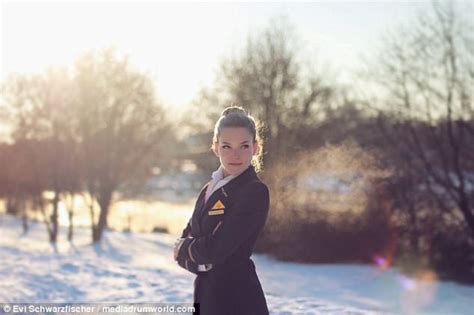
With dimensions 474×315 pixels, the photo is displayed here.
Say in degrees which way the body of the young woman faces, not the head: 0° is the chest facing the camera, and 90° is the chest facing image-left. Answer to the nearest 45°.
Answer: approximately 45°

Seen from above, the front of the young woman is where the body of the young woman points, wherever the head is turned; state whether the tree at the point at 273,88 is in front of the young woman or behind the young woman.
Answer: behind

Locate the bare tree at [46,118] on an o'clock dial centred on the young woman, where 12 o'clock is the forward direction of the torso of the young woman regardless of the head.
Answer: The bare tree is roughly at 4 o'clock from the young woman.

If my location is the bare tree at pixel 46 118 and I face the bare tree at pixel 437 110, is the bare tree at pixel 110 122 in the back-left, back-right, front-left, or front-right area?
front-left

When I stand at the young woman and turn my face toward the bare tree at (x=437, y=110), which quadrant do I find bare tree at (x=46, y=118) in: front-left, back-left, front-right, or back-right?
front-left

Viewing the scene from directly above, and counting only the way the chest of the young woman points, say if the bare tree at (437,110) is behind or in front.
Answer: behind

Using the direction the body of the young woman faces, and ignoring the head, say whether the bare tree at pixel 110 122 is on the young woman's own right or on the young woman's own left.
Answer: on the young woman's own right
